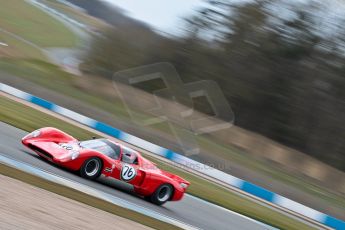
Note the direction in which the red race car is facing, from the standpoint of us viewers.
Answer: facing the viewer and to the left of the viewer
